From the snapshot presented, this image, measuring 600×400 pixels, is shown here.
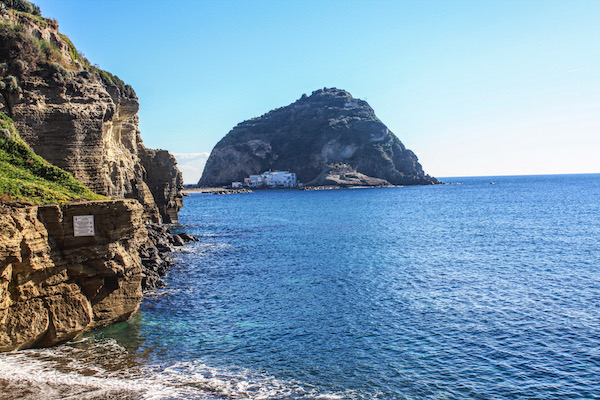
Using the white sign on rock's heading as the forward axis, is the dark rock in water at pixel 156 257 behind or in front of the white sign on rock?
behind

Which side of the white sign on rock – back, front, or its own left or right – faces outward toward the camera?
front

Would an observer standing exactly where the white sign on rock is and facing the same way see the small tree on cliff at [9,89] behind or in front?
behind

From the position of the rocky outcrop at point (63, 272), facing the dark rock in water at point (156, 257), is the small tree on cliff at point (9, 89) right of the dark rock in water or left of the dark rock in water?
left
